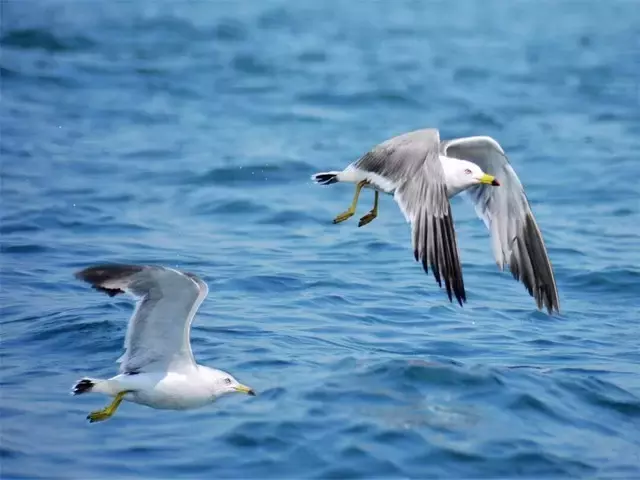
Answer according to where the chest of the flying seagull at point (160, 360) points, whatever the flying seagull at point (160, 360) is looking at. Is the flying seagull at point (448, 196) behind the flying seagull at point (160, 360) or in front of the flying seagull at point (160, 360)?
in front

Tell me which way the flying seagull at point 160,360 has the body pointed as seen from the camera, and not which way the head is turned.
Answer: to the viewer's right
